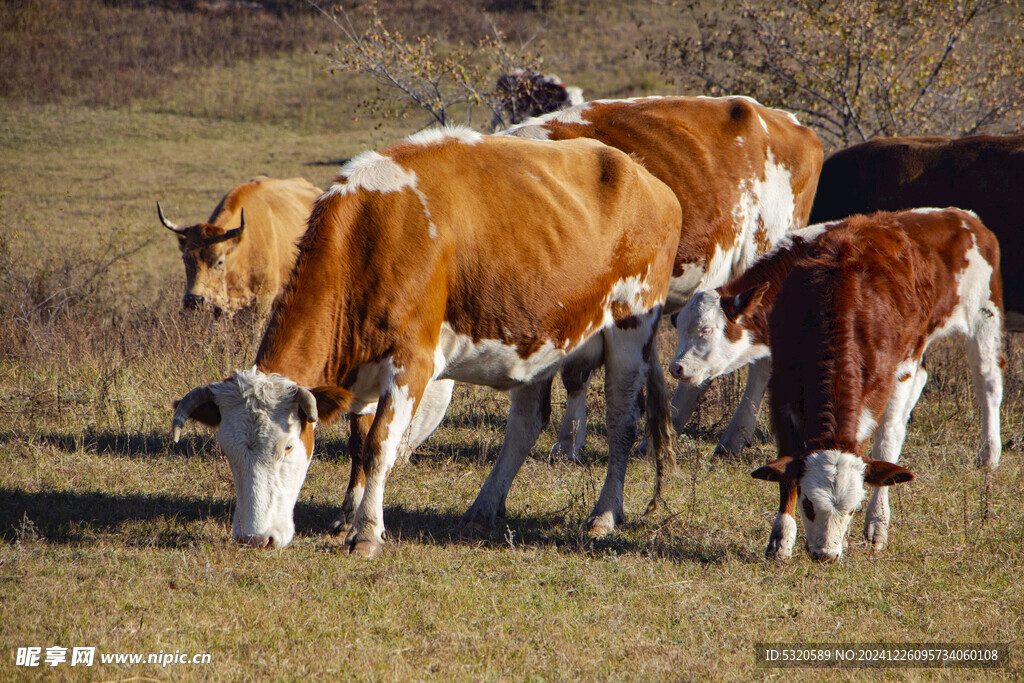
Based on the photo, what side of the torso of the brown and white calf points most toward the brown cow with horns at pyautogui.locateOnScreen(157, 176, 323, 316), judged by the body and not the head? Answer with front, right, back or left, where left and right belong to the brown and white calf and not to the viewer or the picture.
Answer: right

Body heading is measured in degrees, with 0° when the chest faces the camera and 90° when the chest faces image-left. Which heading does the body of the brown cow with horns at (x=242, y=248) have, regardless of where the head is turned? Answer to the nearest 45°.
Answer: approximately 45°

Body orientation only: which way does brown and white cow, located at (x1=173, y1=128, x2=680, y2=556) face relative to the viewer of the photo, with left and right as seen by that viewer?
facing the viewer and to the left of the viewer

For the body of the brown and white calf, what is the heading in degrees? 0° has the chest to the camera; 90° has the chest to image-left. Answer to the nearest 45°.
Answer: approximately 45°

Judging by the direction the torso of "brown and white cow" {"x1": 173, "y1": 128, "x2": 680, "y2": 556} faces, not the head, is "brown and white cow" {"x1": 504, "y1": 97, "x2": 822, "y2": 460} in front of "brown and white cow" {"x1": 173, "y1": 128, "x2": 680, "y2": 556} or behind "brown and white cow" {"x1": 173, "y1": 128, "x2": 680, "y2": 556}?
behind

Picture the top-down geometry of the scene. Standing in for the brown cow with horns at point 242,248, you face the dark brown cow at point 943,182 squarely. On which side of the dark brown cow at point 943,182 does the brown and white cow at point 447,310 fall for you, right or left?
right

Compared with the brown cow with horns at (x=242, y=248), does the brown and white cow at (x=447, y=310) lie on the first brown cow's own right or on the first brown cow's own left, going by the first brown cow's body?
on the first brown cow's own left
